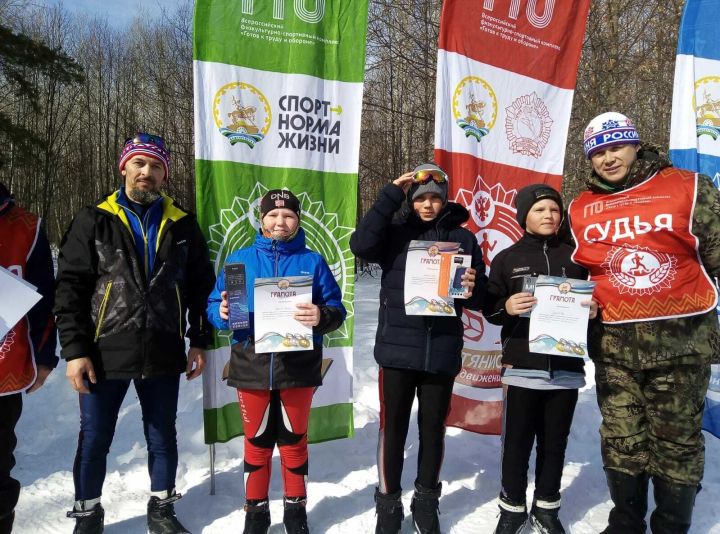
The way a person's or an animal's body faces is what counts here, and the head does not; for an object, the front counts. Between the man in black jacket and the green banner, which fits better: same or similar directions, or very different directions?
same or similar directions

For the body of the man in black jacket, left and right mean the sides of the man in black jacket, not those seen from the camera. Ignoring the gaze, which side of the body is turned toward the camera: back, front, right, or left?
front

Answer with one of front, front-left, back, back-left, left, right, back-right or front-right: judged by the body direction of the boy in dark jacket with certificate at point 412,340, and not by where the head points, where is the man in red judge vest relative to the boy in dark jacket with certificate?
left

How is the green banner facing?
toward the camera

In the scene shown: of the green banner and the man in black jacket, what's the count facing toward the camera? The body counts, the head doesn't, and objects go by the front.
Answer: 2

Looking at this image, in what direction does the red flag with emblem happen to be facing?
toward the camera

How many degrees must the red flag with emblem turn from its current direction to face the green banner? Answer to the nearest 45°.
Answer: approximately 45° to its right

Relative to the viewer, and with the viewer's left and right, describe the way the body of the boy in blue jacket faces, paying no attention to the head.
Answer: facing the viewer

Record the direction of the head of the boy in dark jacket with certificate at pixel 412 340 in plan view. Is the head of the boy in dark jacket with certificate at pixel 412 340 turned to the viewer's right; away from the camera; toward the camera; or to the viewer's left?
toward the camera

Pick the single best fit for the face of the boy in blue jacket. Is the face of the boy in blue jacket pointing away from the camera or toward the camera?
toward the camera

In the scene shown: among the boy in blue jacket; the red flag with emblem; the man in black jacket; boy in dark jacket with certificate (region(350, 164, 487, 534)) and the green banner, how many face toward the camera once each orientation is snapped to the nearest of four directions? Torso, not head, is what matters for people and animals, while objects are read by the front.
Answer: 5

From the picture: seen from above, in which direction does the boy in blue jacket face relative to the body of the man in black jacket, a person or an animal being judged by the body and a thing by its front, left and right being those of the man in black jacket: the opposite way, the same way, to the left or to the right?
the same way

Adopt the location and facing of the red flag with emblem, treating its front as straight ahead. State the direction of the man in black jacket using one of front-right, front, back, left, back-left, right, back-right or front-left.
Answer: front-right

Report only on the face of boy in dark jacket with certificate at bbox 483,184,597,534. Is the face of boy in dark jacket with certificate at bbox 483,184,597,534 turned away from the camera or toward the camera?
toward the camera
